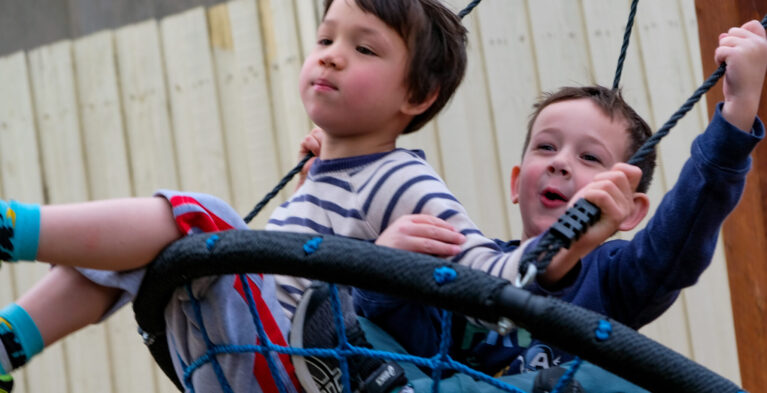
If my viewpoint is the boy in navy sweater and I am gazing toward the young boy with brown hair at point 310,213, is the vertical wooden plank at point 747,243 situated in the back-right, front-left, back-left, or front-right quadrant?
back-right

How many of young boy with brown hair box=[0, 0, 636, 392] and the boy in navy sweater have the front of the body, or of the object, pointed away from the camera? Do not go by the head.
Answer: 0

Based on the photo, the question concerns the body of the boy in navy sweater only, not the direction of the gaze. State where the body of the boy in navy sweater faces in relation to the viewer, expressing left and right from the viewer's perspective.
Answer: facing the viewer and to the left of the viewer

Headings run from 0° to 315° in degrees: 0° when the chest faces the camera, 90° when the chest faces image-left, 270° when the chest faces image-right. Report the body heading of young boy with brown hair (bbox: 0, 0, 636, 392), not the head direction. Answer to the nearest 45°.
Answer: approximately 45°

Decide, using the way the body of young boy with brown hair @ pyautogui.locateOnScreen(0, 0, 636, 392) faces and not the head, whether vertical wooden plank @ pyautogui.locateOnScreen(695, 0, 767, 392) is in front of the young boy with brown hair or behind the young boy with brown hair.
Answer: behind
